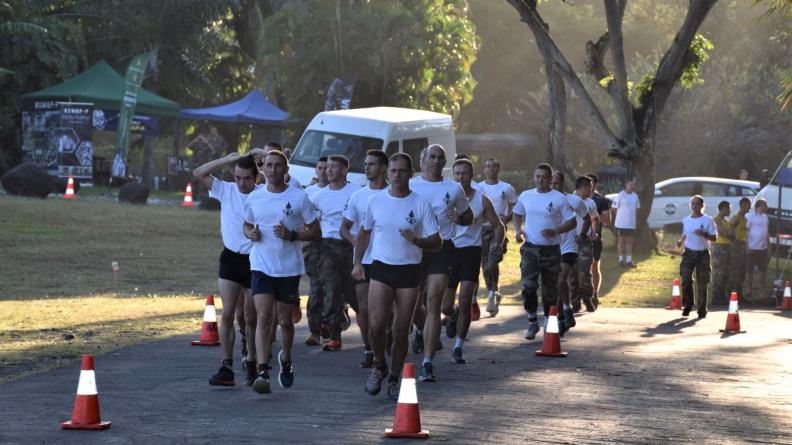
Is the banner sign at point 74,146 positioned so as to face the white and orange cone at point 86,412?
yes

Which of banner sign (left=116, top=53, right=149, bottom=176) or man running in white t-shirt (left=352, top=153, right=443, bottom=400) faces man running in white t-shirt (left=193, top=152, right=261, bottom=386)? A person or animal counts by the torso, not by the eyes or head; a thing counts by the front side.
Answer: the banner sign

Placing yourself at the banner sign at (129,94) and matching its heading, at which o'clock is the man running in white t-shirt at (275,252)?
The man running in white t-shirt is roughly at 12 o'clock from the banner sign.

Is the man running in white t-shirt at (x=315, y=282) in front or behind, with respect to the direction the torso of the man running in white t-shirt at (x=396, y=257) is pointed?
behind

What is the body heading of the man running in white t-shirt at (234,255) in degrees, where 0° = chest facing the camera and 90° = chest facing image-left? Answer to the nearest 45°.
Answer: approximately 0°

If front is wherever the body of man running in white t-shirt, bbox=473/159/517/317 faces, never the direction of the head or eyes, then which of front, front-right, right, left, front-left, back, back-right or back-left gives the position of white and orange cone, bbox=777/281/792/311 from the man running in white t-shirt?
back-left

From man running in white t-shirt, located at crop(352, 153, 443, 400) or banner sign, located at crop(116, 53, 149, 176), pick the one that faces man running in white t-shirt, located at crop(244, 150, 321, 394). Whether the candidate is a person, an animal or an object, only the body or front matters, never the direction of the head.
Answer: the banner sign

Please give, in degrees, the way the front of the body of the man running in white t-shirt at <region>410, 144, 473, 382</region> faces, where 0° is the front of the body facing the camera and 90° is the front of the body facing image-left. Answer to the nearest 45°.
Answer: approximately 0°
